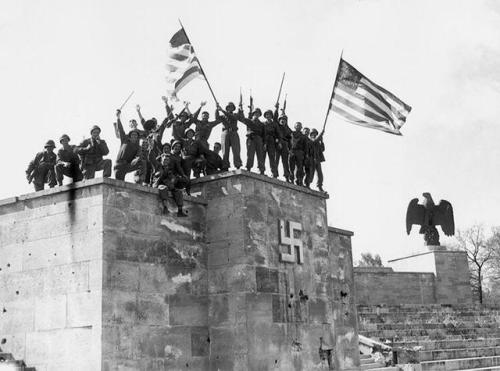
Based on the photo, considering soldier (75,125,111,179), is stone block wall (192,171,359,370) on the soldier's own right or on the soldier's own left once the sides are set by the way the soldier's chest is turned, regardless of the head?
on the soldier's own left

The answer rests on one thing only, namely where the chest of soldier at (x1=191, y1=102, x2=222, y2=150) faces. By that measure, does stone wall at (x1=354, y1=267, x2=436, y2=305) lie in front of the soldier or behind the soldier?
behind

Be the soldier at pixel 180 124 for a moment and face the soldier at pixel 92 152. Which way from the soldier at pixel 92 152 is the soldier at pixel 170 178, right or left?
left

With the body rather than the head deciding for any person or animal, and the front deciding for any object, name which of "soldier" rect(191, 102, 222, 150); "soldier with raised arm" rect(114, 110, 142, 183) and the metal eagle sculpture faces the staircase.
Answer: the metal eagle sculpture

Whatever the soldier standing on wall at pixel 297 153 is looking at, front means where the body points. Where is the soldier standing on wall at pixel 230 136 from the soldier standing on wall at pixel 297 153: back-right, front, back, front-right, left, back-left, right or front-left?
front-right

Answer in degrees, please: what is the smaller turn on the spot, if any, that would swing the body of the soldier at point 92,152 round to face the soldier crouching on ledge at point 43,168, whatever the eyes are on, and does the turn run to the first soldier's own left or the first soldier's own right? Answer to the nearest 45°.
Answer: approximately 135° to the first soldier's own right

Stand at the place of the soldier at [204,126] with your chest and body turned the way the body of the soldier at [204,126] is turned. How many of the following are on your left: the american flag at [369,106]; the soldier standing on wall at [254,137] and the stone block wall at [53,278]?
2
